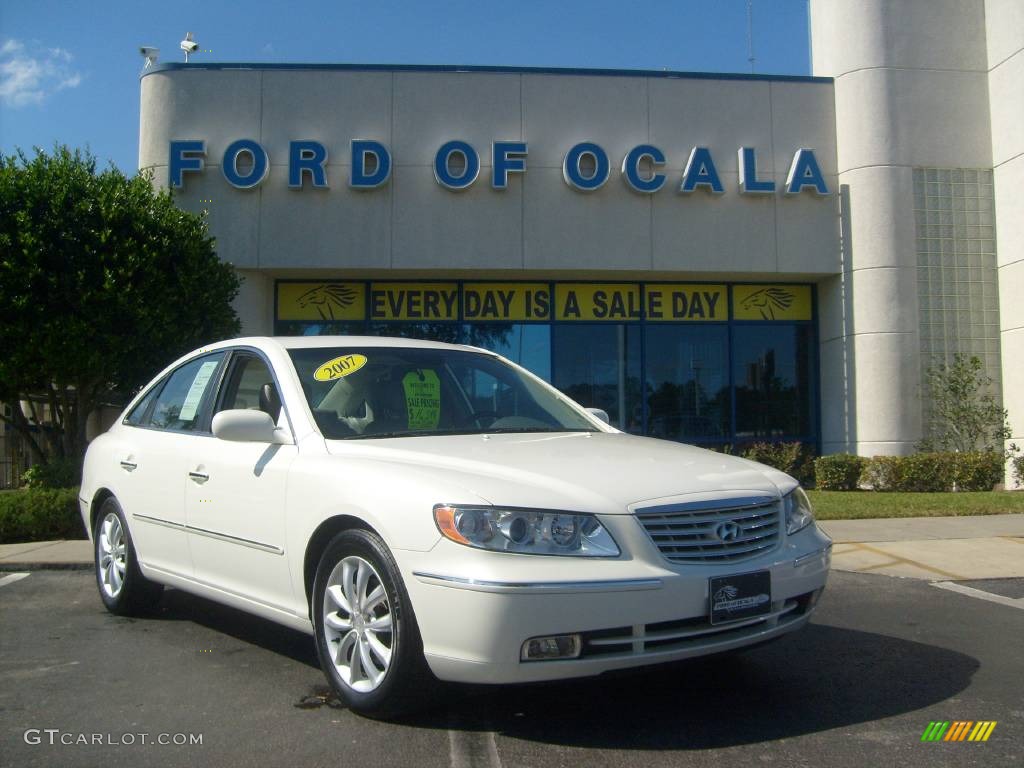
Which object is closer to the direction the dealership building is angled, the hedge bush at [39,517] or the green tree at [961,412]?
the hedge bush

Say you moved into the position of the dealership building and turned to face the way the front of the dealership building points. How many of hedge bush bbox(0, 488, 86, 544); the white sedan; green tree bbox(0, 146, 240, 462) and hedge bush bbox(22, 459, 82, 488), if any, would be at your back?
0

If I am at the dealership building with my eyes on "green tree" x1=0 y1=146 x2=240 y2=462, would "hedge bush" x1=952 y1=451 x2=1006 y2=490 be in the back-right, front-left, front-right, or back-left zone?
back-left

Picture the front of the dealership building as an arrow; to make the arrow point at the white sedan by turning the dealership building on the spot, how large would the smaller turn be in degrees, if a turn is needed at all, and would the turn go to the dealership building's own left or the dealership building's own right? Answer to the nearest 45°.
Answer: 0° — it already faces it

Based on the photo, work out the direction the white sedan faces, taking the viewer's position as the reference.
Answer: facing the viewer and to the right of the viewer

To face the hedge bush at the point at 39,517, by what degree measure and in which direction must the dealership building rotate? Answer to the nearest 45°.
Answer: approximately 45° to its right

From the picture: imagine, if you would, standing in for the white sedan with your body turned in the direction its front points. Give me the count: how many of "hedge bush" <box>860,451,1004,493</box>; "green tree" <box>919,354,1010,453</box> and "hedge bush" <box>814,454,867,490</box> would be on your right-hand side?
0

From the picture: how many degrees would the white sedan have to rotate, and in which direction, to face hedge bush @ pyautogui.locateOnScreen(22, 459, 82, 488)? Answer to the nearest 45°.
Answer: approximately 180°

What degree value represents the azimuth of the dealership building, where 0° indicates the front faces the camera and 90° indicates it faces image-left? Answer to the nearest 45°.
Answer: approximately 0°

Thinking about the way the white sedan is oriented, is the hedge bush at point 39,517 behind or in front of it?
behind

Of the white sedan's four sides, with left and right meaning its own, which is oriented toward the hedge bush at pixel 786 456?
left

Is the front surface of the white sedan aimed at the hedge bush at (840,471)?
no

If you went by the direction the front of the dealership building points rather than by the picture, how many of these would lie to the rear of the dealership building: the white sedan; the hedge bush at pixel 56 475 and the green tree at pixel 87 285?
0

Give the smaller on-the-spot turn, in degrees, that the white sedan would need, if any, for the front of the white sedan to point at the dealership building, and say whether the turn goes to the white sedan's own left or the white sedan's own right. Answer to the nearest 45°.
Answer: approximately 135° to the white sedan's own left

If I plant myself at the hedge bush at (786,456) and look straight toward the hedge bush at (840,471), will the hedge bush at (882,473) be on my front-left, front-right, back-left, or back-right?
front-left

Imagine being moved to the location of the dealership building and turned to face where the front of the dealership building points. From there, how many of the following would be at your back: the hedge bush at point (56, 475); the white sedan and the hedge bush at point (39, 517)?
0

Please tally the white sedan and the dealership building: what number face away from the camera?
0
